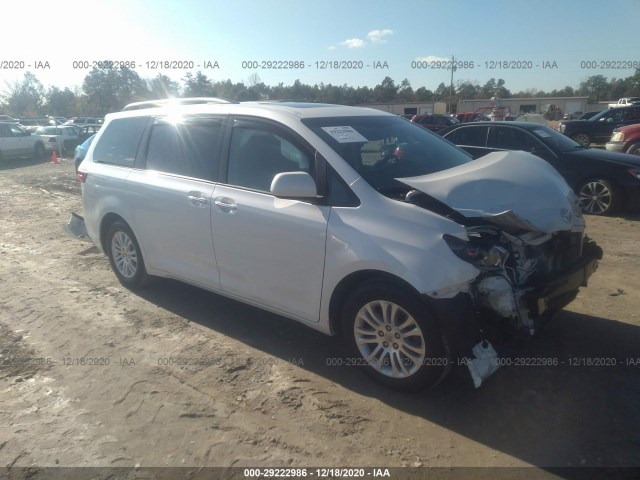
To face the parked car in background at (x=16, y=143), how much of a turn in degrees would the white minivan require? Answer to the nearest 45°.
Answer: approximately 180°

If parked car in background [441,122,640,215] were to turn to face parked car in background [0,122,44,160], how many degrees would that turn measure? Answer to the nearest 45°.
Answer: approximately 135° to its right

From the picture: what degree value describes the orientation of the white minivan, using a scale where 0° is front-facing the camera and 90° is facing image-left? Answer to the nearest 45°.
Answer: approximately 315°

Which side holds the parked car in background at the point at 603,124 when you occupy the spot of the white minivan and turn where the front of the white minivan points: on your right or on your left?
on your left

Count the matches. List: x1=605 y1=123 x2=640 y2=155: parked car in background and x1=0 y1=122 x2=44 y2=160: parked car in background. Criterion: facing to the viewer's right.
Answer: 1

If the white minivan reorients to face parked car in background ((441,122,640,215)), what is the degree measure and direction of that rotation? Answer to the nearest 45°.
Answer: approximately 90° to its left
